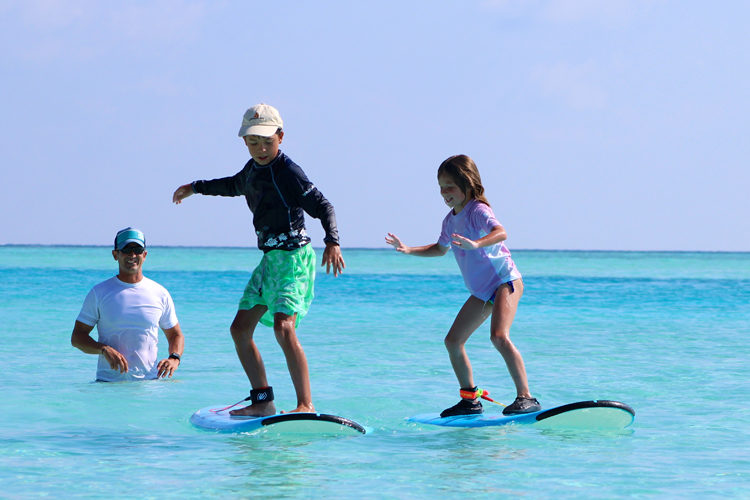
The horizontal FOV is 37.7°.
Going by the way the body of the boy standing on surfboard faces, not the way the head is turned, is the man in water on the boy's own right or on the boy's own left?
on the boy's own right

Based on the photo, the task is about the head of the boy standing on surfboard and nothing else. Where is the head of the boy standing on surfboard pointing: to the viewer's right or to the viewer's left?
to the viewer's left

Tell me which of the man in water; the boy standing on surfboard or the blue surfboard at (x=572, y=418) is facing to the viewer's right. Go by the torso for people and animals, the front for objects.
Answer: the blue surfboard

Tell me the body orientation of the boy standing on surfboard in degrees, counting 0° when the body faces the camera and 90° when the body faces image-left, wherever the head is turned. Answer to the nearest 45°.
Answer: approximately 45°

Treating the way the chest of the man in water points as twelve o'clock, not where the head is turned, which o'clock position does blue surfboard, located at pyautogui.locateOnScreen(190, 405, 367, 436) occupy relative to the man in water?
The blue surfboard is roughly at 11 o'clock from the man in water.

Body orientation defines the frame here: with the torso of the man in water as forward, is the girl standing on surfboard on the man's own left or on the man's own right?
on the man's own left

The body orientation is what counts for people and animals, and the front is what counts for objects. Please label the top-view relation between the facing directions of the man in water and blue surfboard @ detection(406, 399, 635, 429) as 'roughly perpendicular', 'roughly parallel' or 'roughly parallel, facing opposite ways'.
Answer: roughly perpendicular

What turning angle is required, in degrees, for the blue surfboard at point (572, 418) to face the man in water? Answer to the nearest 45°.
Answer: approximately 180°

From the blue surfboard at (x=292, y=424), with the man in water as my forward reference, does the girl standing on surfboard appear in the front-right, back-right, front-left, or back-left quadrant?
back-right

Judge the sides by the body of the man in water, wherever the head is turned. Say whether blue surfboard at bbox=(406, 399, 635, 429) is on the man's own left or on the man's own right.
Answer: on the man's own left

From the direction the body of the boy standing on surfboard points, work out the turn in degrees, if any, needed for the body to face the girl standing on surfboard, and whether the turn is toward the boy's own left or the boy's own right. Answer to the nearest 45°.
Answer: approximately 135° to the boy's own left

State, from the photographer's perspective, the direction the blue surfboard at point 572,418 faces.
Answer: facing to the right of the viewer

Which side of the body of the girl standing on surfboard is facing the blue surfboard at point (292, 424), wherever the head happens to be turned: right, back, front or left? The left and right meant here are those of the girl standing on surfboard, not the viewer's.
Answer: front

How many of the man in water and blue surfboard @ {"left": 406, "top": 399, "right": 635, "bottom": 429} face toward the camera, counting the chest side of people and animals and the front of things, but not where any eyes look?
1

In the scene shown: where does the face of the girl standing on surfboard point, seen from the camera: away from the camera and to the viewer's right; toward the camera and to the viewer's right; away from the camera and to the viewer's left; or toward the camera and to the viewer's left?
toward the camera and to the viewer's left

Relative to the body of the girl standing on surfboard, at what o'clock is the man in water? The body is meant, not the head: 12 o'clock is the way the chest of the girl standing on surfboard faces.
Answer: The man in water is roughly at 2 o'clock from the girl standing on surfboard.
